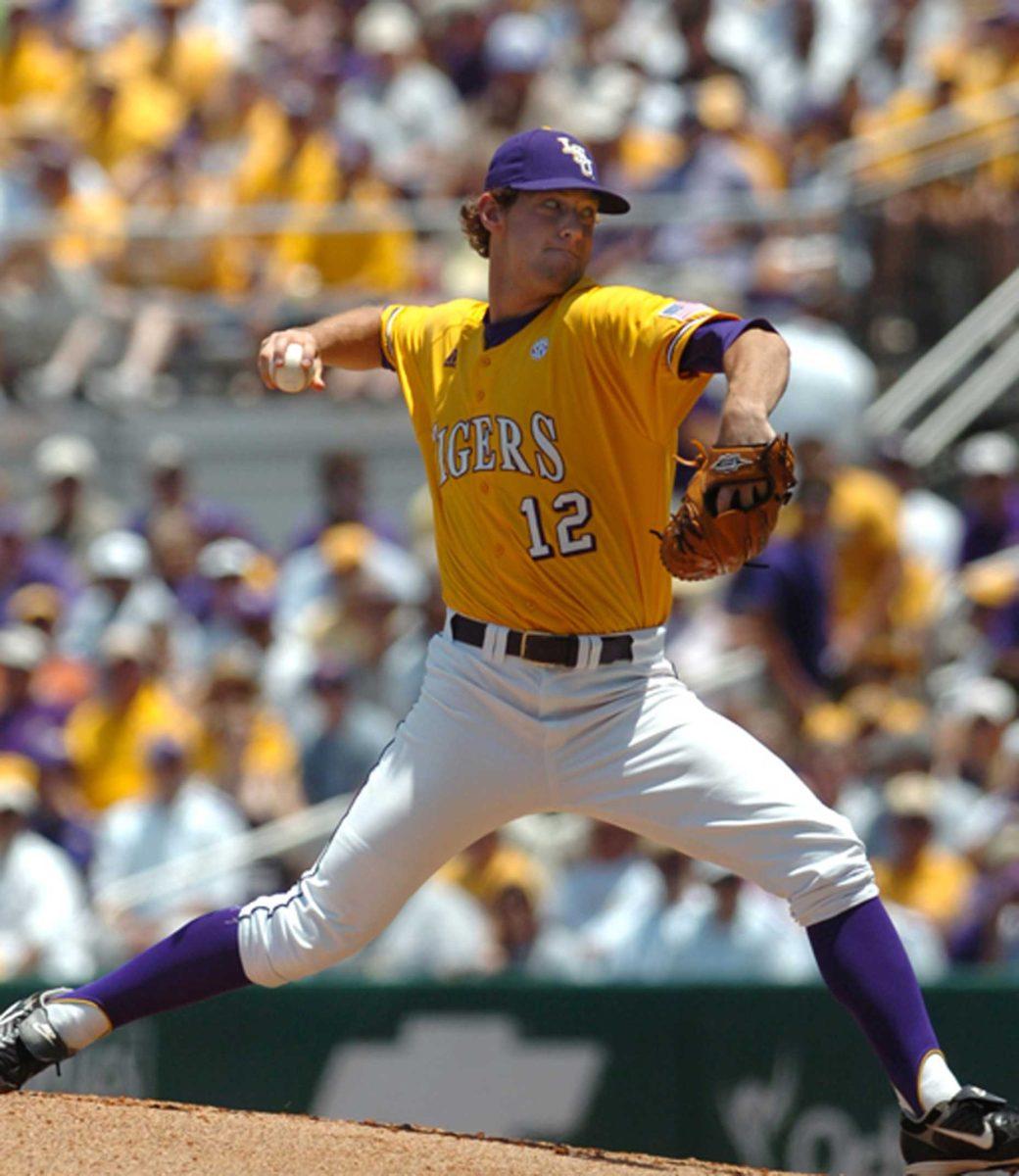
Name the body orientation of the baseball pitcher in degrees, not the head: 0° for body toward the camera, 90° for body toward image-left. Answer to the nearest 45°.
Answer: approximately 0°
